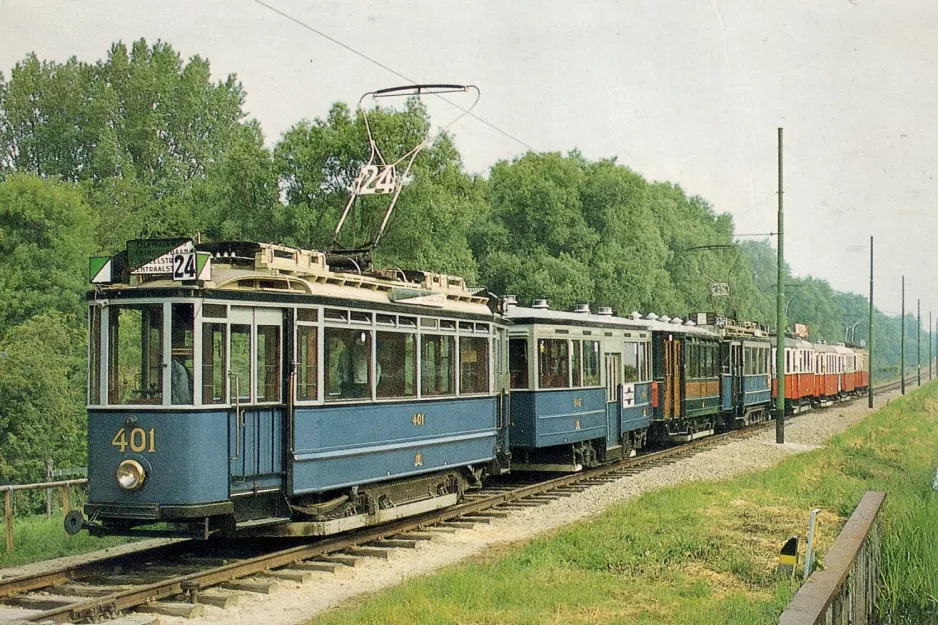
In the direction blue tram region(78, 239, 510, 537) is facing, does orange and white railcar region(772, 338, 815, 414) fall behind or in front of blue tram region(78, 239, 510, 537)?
behind

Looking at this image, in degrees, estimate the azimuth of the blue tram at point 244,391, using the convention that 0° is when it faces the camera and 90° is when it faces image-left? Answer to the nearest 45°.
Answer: approximately 45°

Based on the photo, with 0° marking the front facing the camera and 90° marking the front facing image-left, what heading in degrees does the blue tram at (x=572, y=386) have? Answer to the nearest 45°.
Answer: approximately 45°

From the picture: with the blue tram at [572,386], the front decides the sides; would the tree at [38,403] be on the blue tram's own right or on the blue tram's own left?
on the blue tram's own right

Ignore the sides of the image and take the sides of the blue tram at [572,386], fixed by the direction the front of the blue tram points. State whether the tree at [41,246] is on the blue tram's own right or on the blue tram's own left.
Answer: on the blue tram's own right

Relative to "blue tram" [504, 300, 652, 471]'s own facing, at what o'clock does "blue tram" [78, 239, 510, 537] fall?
"blue tram" [78, 239, 510, 537] is roughly at 11 o'clock from "blue tram" [504, 300, 652, 471].

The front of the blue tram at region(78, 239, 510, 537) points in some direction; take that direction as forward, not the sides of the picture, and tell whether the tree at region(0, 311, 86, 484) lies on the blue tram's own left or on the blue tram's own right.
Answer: on the blue tram's own right

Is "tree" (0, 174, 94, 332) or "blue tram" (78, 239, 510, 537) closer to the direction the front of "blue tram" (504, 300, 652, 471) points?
the blue tram

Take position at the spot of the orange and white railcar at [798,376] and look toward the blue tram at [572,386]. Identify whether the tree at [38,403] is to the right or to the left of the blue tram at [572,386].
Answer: right
